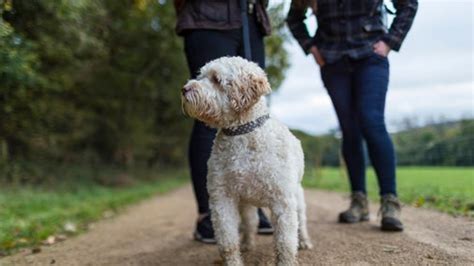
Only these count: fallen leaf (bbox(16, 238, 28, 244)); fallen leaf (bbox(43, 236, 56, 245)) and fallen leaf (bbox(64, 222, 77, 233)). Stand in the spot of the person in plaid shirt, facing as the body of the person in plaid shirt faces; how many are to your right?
3

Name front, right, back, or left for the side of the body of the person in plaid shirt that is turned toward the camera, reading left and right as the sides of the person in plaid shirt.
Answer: front

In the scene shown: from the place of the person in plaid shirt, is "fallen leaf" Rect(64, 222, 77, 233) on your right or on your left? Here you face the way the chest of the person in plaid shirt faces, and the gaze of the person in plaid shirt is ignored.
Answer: on your right

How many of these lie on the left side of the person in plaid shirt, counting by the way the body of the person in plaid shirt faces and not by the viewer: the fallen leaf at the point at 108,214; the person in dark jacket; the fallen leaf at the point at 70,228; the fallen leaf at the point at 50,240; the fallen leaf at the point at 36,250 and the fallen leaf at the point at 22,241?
0

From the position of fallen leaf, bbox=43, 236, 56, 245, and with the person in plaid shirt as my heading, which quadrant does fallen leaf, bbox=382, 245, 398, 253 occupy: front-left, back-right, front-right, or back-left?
front-right

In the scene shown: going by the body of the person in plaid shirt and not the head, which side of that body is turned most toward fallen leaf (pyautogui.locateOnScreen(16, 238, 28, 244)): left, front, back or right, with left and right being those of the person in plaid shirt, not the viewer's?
right

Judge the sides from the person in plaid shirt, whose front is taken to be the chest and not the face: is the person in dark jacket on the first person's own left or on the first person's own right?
on the first person's own right

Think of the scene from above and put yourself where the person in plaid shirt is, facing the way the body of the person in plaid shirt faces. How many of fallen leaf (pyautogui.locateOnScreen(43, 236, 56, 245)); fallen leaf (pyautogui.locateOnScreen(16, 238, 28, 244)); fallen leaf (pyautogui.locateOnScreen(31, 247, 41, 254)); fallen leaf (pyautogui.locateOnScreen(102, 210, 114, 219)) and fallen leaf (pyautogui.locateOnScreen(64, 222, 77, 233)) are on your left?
0

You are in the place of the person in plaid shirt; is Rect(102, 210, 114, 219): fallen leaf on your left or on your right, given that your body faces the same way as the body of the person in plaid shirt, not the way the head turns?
on your right

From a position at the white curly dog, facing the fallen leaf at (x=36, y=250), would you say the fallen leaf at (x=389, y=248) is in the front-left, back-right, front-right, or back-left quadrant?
back-right

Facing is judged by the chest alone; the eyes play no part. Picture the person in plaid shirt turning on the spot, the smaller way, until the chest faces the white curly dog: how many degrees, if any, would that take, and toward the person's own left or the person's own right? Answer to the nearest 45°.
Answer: approximately 45° to the person's own right

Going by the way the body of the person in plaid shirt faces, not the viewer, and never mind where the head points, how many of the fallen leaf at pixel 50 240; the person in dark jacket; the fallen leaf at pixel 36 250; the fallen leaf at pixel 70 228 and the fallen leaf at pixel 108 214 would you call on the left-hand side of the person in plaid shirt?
0

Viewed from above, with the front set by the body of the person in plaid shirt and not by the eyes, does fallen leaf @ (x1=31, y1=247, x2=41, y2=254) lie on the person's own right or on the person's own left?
on the person's own right

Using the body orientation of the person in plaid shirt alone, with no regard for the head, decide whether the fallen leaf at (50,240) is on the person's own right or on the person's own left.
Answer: on the person's own right

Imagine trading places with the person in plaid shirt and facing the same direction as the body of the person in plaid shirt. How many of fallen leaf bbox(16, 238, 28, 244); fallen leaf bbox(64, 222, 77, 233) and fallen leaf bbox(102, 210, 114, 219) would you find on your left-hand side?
0
